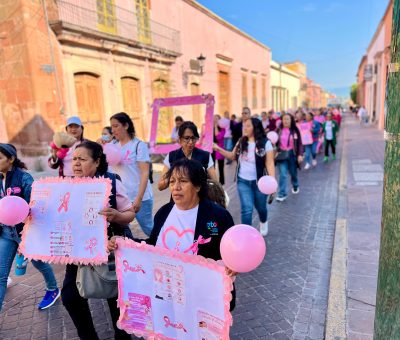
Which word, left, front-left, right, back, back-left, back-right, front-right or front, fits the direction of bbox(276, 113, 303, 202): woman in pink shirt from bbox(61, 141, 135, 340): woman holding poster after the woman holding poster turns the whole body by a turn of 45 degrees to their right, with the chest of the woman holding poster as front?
back-right

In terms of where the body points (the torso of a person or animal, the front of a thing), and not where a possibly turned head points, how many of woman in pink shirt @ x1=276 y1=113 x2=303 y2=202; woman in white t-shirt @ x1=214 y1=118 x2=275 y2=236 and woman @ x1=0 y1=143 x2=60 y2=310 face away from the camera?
0

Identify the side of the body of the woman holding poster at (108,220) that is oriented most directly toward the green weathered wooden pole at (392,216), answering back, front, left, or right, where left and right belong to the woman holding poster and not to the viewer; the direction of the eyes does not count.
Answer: left

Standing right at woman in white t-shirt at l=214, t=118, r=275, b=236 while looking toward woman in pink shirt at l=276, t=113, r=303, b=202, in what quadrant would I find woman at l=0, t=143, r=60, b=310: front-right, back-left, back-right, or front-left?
back-left

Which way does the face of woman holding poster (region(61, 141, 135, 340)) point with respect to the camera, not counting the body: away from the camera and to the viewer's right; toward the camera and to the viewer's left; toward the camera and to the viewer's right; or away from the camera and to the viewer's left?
toward the camera and to the viewer's left

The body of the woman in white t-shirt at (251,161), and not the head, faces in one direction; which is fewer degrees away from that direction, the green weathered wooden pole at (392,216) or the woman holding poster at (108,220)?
the woman holding poster

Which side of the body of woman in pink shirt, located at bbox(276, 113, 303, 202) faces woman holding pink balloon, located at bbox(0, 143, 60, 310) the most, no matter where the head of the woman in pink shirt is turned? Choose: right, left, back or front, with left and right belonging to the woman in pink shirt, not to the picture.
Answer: front

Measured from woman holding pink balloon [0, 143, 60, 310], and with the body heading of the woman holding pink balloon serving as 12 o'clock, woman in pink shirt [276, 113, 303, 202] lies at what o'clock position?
The woman in pink shirt is roughly at 7 o'clock from the woman holding pink balloon.

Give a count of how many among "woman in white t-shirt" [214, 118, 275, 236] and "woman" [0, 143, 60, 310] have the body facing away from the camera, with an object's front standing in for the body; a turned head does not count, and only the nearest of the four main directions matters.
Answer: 0

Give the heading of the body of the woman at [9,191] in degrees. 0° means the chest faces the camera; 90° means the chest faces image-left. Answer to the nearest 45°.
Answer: approximately 45°

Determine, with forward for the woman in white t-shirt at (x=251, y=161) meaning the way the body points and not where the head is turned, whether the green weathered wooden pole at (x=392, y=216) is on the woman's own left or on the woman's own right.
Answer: on the woman's own left

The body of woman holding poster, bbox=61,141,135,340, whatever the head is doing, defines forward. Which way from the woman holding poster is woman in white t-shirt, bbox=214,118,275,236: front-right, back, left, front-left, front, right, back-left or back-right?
back

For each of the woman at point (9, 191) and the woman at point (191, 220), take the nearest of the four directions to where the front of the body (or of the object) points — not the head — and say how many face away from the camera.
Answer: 0

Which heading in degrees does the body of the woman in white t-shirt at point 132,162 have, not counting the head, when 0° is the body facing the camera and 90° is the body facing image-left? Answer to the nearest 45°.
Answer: approximately 45°

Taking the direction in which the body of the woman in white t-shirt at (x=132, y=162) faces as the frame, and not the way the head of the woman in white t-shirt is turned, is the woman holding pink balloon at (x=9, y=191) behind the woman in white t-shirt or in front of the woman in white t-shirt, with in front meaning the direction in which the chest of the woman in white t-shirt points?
in front
